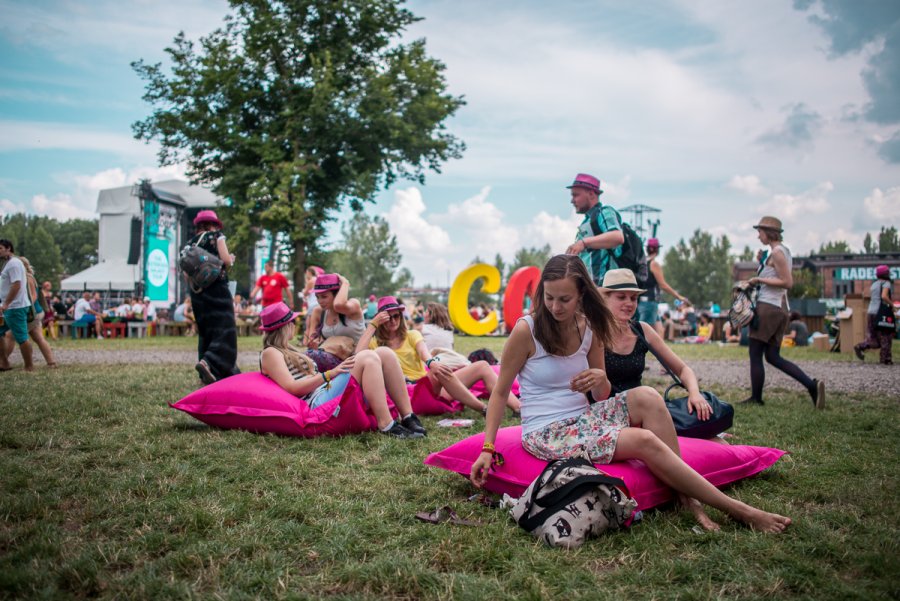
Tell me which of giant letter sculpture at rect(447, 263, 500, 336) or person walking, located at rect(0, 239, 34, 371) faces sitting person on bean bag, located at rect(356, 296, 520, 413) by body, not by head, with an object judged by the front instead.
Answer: the giant letter sculpture

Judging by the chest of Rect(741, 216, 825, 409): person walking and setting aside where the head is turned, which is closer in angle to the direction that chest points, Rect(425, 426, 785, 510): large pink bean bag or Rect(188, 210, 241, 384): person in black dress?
the person in black dress

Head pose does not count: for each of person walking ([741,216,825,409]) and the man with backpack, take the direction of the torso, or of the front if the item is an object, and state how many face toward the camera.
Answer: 0

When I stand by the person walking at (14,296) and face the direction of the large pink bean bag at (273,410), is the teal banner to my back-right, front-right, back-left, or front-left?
back-left

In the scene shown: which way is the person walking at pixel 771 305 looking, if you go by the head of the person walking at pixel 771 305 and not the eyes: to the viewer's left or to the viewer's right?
to the viewer's left

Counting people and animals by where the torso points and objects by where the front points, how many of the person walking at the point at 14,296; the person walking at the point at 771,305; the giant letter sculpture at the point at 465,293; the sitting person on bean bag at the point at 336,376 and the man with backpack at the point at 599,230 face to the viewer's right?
1

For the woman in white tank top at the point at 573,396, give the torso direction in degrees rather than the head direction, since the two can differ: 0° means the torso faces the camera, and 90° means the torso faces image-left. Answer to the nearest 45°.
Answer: approximately 315°

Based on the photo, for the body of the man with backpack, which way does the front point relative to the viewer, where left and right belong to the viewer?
facing to the left of the viewer

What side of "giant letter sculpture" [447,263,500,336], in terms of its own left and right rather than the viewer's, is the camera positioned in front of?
front

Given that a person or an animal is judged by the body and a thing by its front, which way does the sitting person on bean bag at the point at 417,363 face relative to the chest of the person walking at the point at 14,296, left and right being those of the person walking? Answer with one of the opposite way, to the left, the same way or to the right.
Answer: to the left

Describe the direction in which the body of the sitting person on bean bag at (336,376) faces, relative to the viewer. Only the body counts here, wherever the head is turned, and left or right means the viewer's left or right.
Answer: facing to the right of the viewer

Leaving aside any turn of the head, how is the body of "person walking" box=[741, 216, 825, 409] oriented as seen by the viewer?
to the viewer's left

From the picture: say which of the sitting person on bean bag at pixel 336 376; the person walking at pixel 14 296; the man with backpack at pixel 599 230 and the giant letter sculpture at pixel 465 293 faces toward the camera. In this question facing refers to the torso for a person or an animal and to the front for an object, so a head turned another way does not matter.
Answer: the giant letter sculpture

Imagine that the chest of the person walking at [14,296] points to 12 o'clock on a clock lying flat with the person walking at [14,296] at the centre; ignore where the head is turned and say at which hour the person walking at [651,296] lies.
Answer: the person walking at [651,296] is roughly at 7 o'clock from the person walking at [14,296].

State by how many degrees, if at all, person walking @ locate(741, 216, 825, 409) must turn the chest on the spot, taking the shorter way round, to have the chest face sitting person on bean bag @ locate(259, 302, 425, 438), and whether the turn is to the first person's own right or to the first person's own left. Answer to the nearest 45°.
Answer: approximately 45° to the first person's own left
